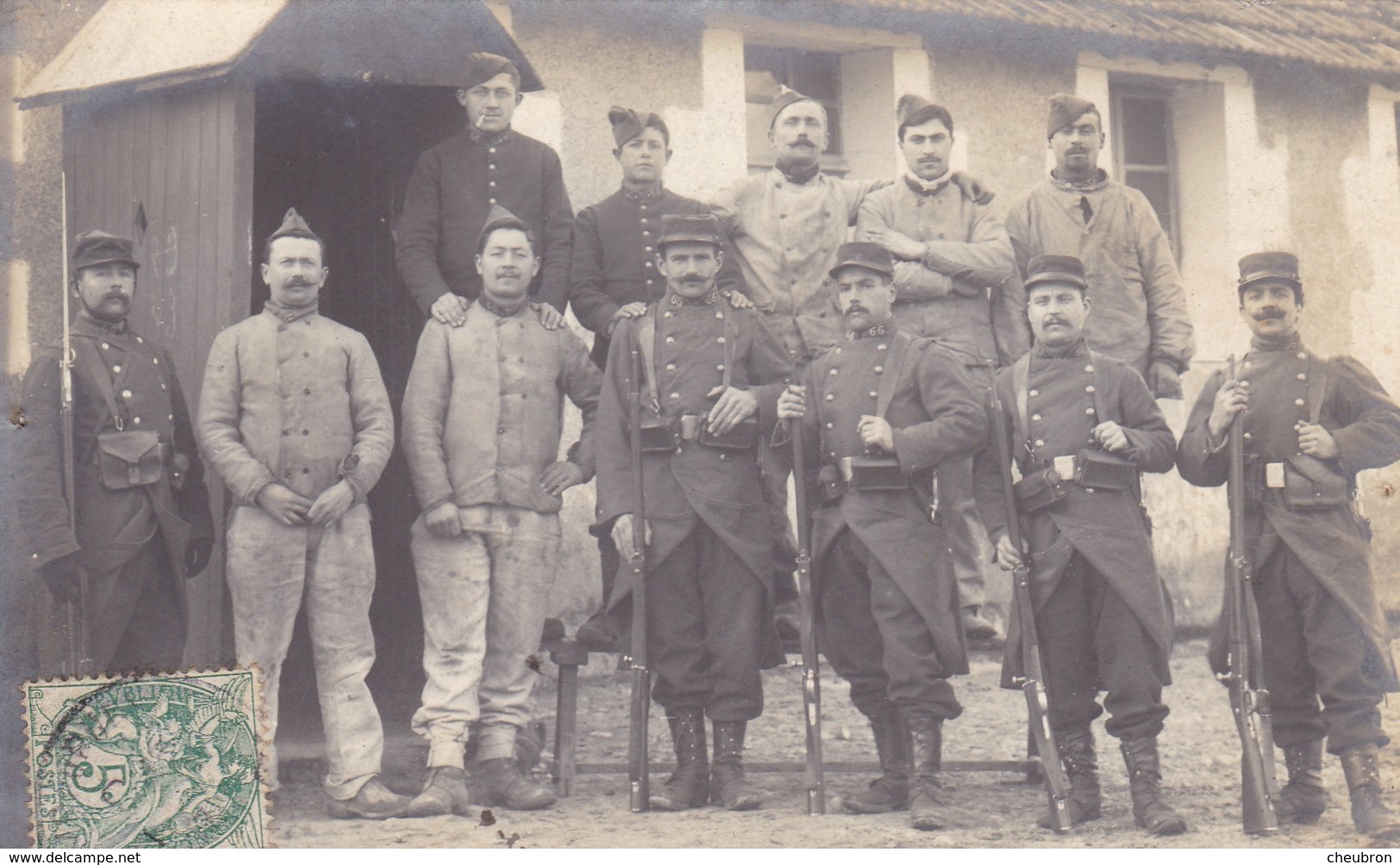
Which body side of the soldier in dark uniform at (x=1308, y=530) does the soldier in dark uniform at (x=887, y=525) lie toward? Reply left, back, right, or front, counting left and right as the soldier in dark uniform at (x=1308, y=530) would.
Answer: right

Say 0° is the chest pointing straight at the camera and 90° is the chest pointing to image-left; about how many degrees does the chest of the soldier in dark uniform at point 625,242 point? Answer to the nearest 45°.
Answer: approximately 0°

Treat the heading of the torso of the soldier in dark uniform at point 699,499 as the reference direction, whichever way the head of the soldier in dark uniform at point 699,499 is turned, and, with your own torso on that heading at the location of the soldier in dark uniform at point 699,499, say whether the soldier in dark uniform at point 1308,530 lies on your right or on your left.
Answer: on your left

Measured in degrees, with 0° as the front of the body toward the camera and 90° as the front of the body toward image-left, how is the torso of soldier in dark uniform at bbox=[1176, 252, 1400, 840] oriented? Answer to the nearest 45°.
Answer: approximately 0°

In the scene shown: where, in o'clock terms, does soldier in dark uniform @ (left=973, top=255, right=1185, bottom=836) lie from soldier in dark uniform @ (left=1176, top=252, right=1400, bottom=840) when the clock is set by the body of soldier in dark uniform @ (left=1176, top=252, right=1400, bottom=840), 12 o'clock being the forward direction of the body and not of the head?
soldier in dark uniform @ (left=973, top=255, right=1185, bottom=836) is roughly at 2 o'clock from soldier in dark uniform @ (left=1176, top=252, right=1400, bottom=840).

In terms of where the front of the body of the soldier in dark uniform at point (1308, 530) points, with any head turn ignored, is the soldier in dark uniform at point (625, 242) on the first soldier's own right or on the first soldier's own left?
on the first soldier's own right

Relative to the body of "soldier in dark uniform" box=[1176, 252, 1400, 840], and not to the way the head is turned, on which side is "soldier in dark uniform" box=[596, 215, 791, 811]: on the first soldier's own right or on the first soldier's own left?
on the first soldier's own right

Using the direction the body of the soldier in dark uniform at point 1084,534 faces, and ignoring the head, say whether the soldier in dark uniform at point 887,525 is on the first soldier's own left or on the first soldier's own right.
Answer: on the first soldier's own right
